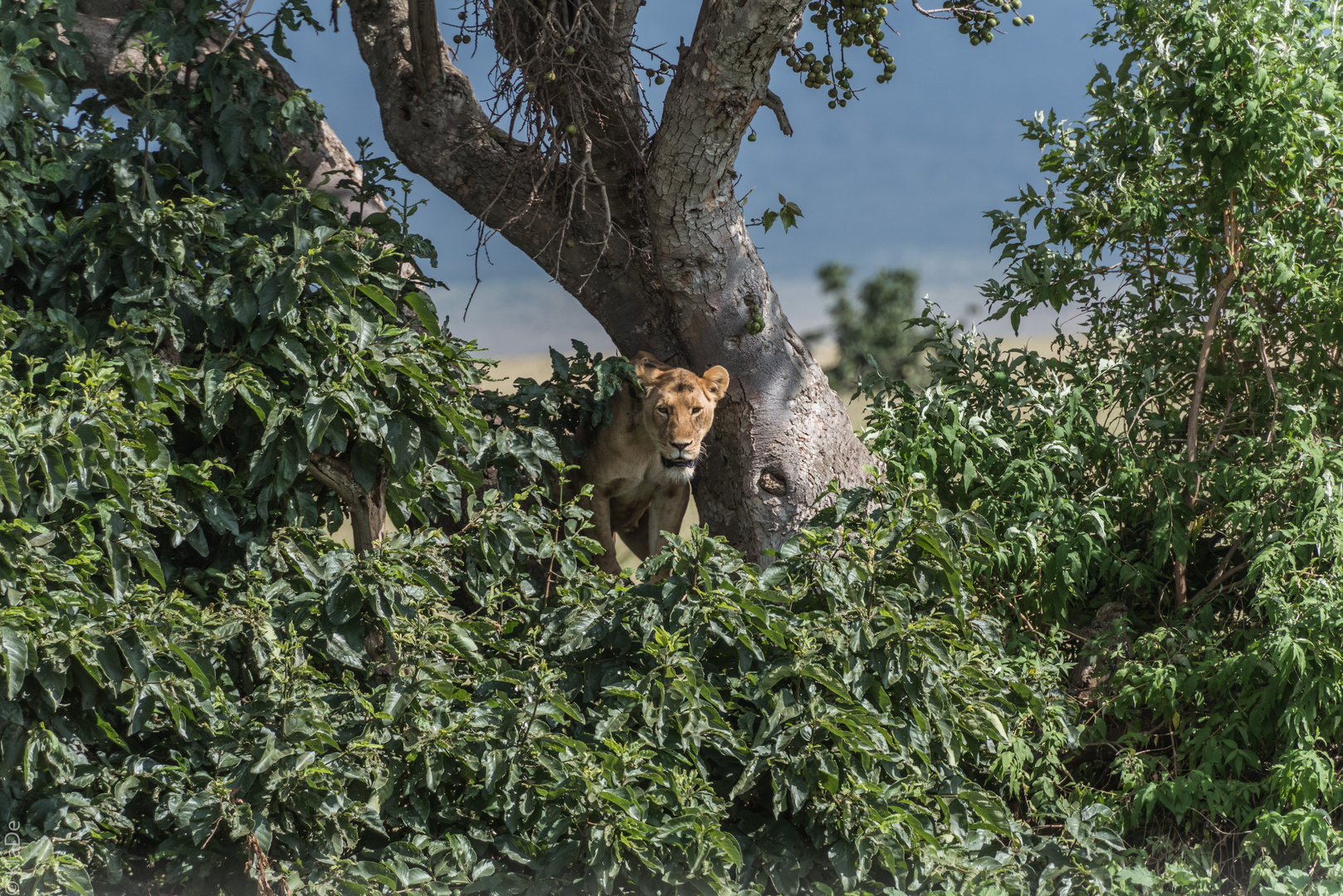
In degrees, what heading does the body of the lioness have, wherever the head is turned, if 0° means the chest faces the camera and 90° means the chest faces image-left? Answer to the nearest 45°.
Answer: approximately 0°

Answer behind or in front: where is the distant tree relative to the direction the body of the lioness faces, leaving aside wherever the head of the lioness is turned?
behind
